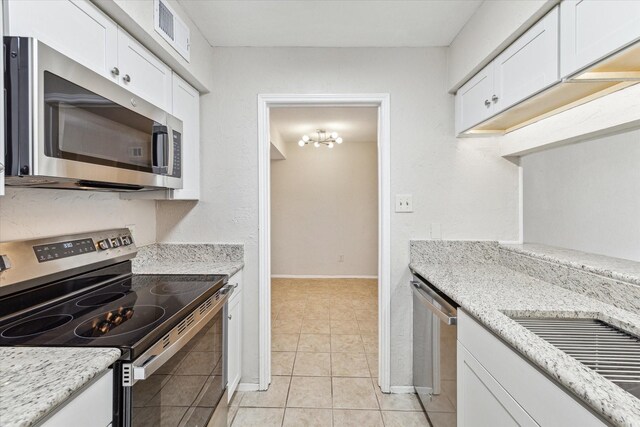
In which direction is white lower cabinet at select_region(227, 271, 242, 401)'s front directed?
to the viewer's right

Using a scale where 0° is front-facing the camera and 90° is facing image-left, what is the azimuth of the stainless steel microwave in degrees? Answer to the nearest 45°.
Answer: approximately 315°

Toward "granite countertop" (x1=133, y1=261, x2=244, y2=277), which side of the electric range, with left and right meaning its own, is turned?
left

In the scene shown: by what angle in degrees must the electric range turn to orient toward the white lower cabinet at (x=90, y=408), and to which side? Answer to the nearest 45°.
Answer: approximately 45° to its right

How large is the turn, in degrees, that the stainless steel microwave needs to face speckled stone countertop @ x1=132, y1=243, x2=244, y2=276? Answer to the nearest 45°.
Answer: approximately 90° to its left

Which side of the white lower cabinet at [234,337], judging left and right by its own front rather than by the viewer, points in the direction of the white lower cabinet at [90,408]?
right
